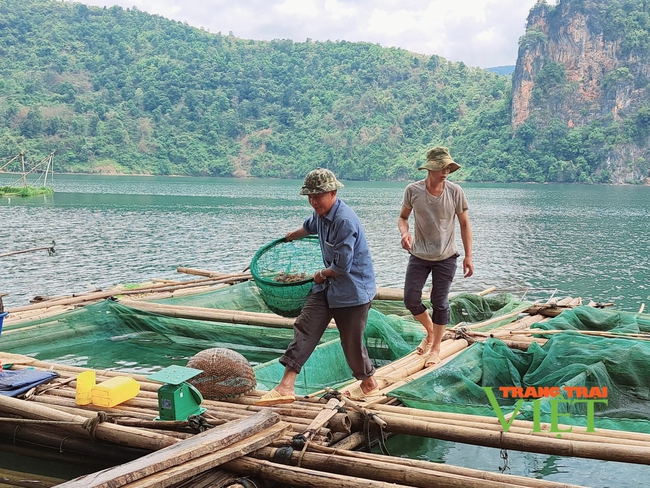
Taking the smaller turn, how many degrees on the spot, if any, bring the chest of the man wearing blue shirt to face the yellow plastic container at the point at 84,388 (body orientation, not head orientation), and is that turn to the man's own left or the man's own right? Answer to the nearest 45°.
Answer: approximately 45° to the man's own right

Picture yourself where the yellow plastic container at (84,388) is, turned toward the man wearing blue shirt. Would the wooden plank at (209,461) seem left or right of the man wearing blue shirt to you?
right

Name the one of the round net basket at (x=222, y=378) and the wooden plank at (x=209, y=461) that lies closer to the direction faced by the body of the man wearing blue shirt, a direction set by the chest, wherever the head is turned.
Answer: the round net basket

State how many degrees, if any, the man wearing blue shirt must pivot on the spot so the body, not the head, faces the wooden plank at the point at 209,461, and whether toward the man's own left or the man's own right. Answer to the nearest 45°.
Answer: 0° — they already face it

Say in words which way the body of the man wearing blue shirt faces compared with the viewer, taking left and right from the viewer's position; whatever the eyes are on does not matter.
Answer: facing the viewer and to the left of the viewer

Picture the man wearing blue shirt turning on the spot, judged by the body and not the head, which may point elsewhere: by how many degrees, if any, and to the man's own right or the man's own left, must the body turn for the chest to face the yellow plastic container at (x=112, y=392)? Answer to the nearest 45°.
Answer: approximately 45° to the man's own right

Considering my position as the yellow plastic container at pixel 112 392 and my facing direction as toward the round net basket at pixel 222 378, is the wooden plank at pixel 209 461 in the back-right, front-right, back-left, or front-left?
front-right

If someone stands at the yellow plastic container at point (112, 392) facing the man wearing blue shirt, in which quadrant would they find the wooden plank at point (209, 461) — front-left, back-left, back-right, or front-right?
front-right
